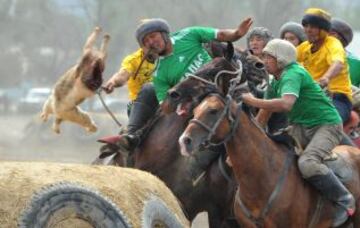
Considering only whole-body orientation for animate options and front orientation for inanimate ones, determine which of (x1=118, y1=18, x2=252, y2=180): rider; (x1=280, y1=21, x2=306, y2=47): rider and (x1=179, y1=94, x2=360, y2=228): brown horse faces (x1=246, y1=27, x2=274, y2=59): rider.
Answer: (x1=280, y1=21, x2=306, y2=47): rider

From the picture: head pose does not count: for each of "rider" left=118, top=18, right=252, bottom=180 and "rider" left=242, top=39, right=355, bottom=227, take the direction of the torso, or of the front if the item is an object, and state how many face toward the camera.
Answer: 1

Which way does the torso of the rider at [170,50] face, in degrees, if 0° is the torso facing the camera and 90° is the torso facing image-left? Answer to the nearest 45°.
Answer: approximately 0°

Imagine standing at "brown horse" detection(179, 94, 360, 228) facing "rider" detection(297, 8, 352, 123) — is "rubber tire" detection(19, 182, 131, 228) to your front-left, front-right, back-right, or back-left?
back-left

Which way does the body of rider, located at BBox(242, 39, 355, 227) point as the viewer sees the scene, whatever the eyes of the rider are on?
to the viewer's left

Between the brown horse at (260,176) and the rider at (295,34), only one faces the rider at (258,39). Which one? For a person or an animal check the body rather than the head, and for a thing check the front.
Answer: the rider at (295,34)

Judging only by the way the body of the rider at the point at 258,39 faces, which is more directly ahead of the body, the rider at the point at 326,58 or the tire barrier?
the tire barrier

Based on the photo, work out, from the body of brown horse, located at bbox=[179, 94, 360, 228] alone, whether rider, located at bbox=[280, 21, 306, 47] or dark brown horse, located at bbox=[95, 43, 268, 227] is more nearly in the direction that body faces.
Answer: the dark brown horse

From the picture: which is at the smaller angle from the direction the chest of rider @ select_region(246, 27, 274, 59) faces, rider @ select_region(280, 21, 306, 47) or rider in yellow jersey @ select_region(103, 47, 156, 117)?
the rider in yellow jersey

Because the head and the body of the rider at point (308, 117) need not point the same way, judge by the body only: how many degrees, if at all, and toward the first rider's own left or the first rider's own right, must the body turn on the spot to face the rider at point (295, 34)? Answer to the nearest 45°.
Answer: approximately 90° to the first rider's own right
